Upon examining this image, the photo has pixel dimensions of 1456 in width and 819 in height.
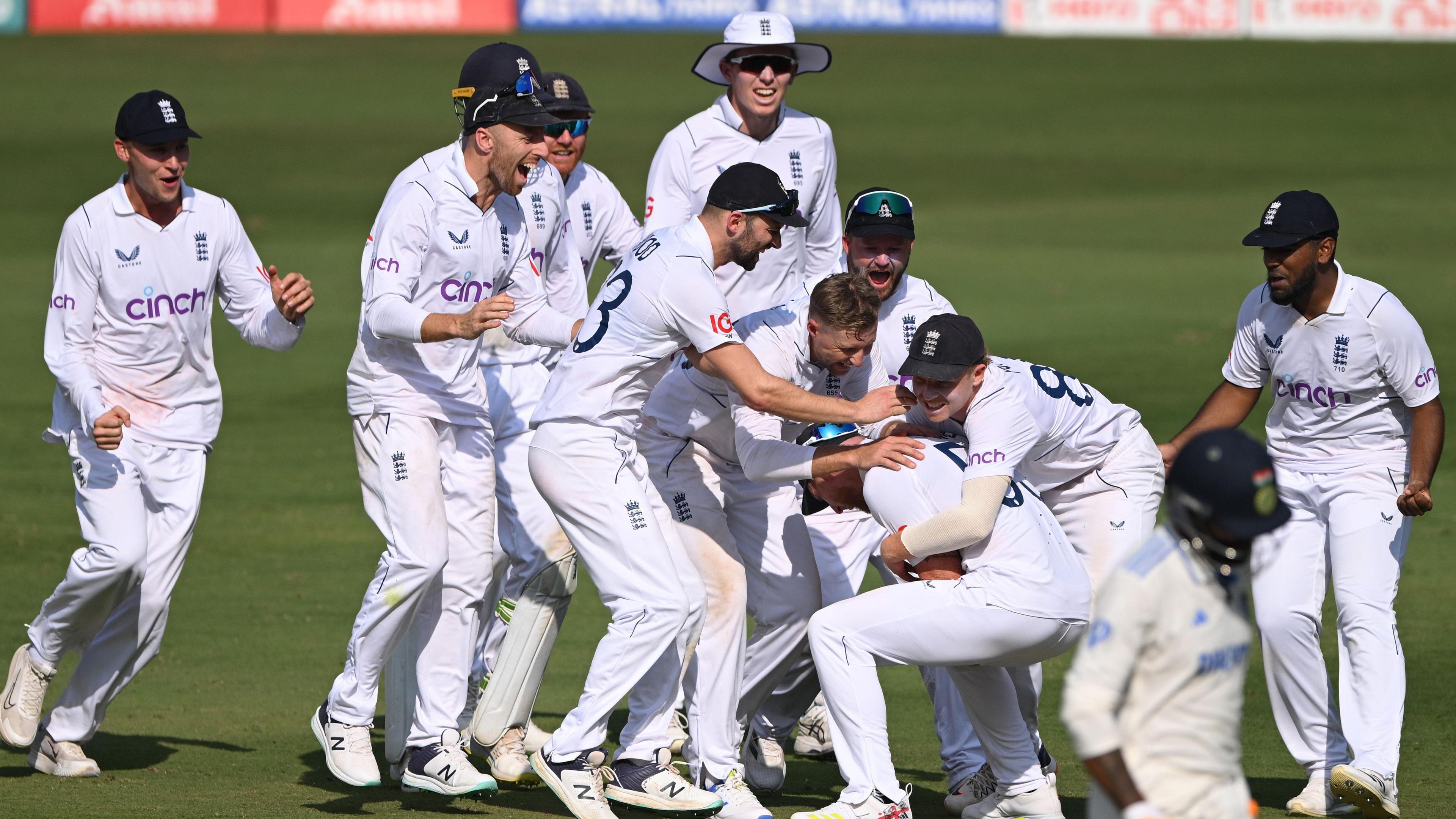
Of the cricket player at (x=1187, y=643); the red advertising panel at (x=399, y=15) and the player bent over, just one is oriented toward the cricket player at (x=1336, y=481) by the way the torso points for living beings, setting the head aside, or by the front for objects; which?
the red advertising panel

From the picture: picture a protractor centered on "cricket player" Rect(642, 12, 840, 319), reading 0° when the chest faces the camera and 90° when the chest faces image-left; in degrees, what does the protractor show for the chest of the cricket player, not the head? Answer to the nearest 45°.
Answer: approximately 0°

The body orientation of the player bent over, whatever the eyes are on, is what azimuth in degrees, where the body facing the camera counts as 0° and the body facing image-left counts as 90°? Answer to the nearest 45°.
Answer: approximately 90°

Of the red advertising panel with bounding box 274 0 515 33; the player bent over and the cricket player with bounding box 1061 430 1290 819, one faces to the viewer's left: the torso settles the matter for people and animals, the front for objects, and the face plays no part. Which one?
the player bent over

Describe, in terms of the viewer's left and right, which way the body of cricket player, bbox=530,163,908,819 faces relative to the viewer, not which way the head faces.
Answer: facing to the right of the viewer

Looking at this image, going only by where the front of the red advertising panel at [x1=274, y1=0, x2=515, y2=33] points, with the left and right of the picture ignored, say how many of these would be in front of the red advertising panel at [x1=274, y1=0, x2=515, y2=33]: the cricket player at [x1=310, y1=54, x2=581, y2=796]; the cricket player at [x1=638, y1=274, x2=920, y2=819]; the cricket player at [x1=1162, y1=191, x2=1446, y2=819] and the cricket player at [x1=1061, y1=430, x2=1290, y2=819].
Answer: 4

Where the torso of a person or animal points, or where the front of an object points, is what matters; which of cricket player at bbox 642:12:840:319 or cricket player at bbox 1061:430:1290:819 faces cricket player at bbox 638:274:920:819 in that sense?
cricket player at bbox 642:12:840:319

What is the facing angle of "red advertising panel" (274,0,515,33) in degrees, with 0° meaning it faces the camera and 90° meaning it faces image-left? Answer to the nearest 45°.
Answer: approximately 0°

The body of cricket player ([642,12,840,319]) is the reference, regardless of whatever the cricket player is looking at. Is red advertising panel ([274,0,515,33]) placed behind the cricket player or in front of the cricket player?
behind

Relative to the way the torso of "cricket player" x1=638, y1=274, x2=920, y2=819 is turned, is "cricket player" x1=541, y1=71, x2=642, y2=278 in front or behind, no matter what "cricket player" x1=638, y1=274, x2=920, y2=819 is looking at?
behind

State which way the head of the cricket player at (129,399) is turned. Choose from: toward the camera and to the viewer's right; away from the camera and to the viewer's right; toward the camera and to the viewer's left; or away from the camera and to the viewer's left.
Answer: toward the camera and to the viewer's right

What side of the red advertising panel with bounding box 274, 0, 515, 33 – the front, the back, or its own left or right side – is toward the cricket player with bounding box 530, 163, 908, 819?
front

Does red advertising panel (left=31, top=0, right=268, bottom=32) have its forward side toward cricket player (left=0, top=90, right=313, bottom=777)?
yes

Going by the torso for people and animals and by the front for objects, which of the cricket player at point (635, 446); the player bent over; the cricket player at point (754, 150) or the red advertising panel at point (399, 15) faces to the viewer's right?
the cricket player at point (635, 446)

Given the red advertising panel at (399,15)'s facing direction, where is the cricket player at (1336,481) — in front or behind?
in front

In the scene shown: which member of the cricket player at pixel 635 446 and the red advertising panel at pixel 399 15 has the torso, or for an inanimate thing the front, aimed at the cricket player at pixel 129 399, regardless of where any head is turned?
the red advertising panel
